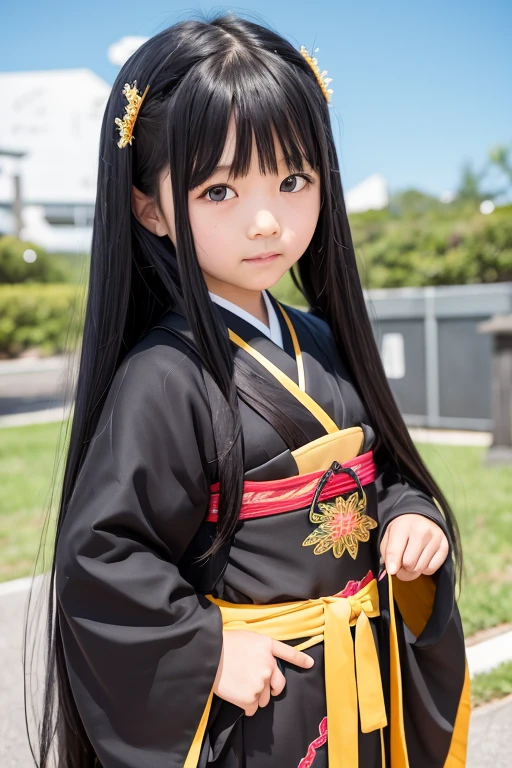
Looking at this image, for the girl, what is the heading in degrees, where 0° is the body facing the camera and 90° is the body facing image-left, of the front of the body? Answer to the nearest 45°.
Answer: approximately 315°

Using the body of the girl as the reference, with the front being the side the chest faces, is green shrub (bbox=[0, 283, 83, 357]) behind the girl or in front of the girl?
behind

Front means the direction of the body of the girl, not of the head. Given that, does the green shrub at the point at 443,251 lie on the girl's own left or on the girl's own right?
on the girl's own left

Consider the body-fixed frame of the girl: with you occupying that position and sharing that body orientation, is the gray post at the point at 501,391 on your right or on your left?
on your left

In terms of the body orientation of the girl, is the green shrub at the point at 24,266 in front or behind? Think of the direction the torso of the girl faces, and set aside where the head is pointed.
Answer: behind
